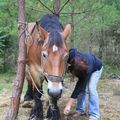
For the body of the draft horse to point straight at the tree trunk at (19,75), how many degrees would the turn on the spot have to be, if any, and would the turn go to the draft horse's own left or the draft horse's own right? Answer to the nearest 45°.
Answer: approximately 45° to the draft horse's own right

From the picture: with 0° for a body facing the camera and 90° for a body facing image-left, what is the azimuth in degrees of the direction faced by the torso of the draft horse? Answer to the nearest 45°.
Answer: approximately 0°
